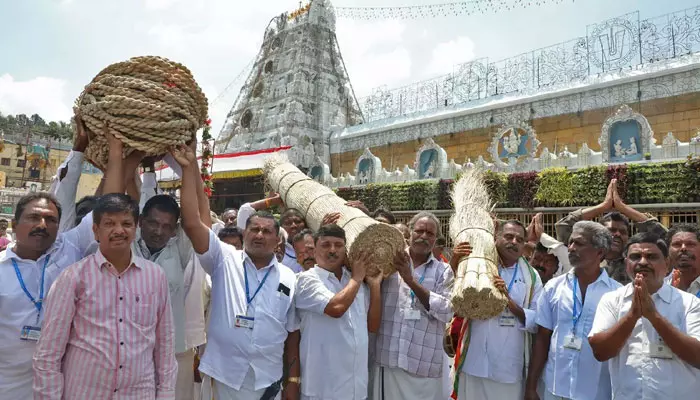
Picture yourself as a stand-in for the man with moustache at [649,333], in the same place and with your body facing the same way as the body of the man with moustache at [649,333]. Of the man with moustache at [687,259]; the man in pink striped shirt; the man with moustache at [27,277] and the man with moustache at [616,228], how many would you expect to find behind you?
2

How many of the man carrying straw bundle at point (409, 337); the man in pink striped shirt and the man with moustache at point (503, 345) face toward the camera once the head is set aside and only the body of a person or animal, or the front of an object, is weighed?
3

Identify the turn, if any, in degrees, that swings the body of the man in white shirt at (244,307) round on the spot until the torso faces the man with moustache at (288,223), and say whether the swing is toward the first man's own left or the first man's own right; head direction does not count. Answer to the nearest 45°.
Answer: approximately 180°

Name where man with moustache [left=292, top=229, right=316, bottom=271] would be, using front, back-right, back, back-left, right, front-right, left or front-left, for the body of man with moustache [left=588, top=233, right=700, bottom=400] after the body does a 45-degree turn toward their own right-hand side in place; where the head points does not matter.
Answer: front-right

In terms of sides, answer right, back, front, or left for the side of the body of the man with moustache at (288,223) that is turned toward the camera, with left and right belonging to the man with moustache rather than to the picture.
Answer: front

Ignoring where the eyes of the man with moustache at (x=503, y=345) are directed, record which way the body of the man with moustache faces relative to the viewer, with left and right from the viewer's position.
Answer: facing the viewer

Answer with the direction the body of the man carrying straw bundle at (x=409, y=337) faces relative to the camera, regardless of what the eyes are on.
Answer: toward the camera

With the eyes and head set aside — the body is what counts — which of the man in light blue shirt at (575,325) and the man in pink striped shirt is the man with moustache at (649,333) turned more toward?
the man in pink striped shirt

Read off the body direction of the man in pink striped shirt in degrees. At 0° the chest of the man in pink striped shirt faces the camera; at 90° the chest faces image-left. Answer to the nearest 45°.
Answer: approximately 0°

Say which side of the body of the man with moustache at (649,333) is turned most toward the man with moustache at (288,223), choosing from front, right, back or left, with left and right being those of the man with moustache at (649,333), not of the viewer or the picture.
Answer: right
